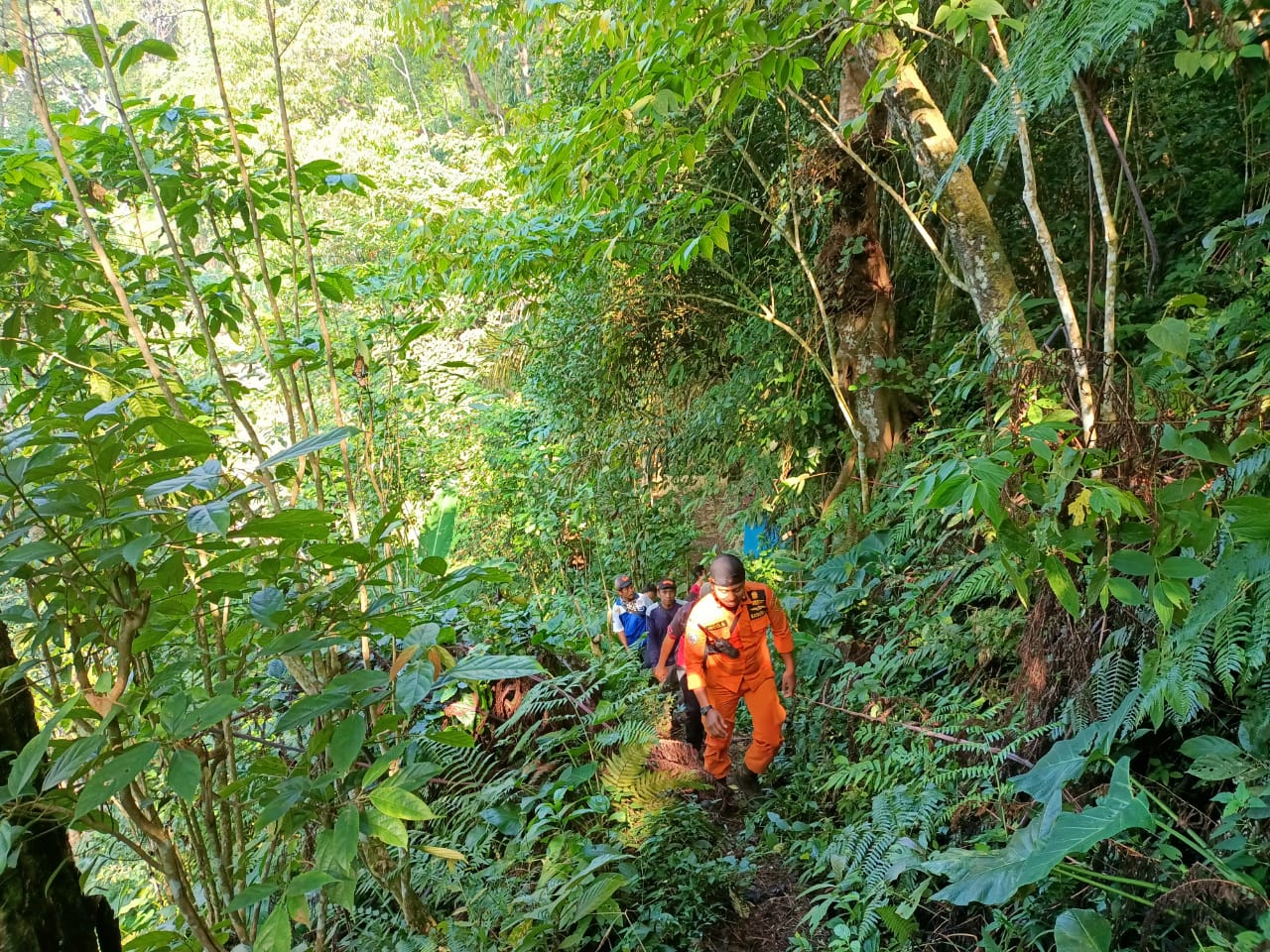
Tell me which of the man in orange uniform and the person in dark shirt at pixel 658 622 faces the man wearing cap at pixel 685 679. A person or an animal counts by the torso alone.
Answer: the person in dark shirt

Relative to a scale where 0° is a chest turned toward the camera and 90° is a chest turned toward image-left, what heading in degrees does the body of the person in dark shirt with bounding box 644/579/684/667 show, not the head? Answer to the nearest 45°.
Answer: approximately 0°

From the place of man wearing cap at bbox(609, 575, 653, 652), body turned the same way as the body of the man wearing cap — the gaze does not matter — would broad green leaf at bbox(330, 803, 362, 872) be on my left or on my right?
on my right
